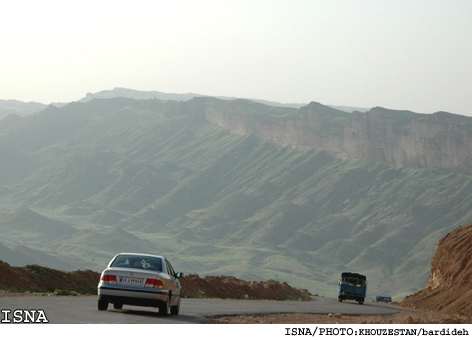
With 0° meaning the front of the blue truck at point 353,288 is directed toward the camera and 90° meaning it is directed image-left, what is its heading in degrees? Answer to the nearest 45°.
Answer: approximately 0°

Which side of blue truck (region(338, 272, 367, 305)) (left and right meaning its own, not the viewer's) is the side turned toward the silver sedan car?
front

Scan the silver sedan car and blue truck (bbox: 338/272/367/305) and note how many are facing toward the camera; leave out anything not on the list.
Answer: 1

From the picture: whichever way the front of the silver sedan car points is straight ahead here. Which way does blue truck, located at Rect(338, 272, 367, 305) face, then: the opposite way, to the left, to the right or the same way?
the opposite way

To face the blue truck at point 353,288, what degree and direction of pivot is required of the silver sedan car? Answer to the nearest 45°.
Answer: approximately 45° to its right

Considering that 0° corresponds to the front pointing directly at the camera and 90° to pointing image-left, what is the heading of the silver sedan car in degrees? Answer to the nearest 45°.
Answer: approximately 180°
